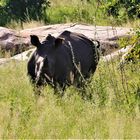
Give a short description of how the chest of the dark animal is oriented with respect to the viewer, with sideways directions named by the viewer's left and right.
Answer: facing the viewer and to the left of the viewer
